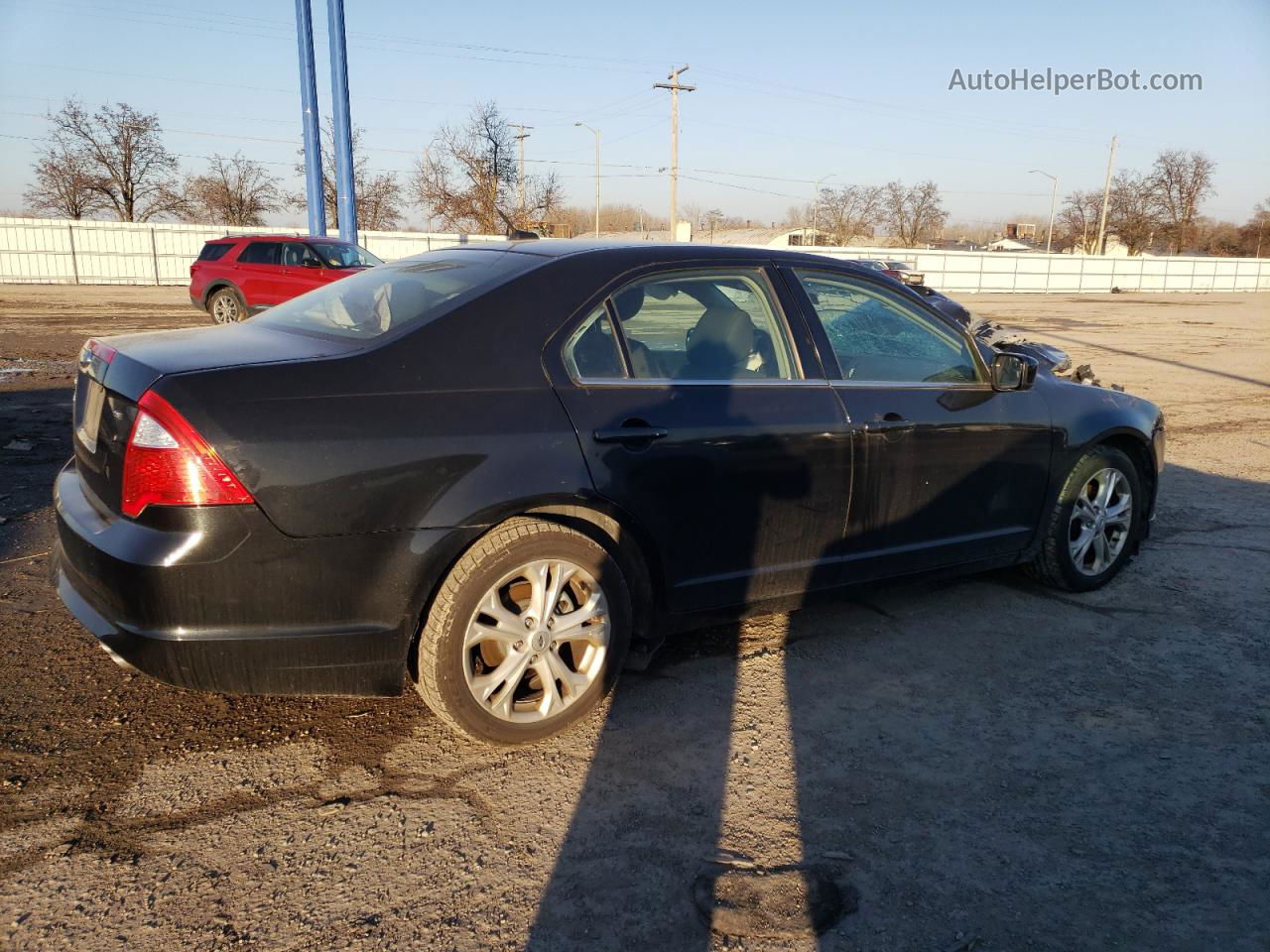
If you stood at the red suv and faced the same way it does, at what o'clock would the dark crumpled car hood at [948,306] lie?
The dark crumpled car hood is roughly at 12 o'clock from the red suv.

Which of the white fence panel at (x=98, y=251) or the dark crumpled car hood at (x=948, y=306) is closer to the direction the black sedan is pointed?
the dark crumpled car hood

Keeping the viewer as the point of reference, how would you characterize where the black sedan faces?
facing away from the viewer and to the right of the viewer

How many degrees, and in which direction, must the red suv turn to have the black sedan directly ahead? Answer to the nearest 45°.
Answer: approximately 45° to its right

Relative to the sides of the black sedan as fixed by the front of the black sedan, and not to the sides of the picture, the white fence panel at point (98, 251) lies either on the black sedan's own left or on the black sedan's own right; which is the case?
on the black sedan's own left

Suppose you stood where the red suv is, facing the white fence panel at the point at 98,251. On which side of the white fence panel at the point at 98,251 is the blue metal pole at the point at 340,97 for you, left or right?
right
